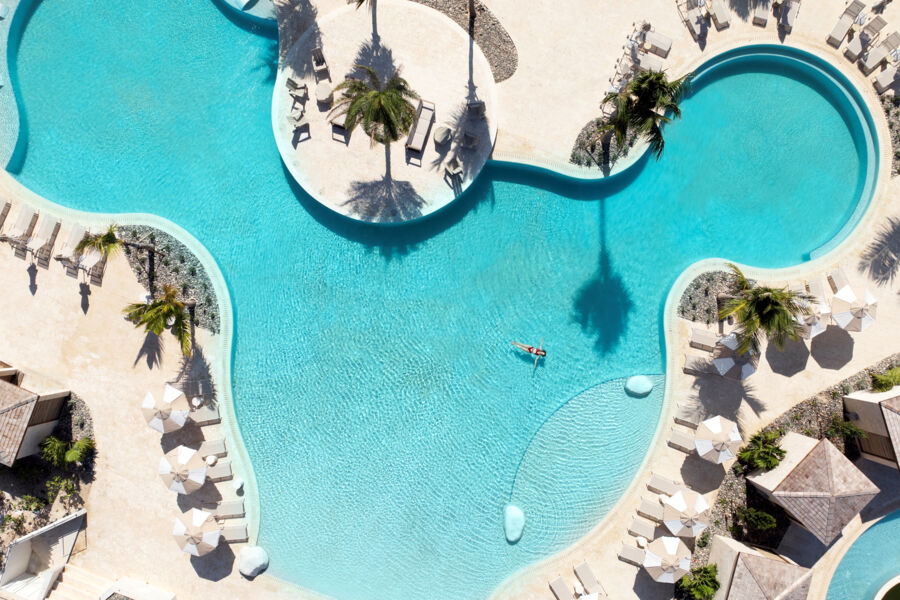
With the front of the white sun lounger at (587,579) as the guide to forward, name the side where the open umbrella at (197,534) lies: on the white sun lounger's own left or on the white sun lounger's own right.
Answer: on the white sun lounger's own left

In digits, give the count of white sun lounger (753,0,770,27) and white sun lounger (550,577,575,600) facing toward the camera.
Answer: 1

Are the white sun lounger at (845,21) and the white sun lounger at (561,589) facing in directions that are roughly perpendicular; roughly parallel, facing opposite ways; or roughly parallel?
roughly perpendicular

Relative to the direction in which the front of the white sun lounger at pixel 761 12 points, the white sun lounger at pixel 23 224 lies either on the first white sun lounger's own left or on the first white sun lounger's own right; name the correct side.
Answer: on the first white sun lounger's own right
